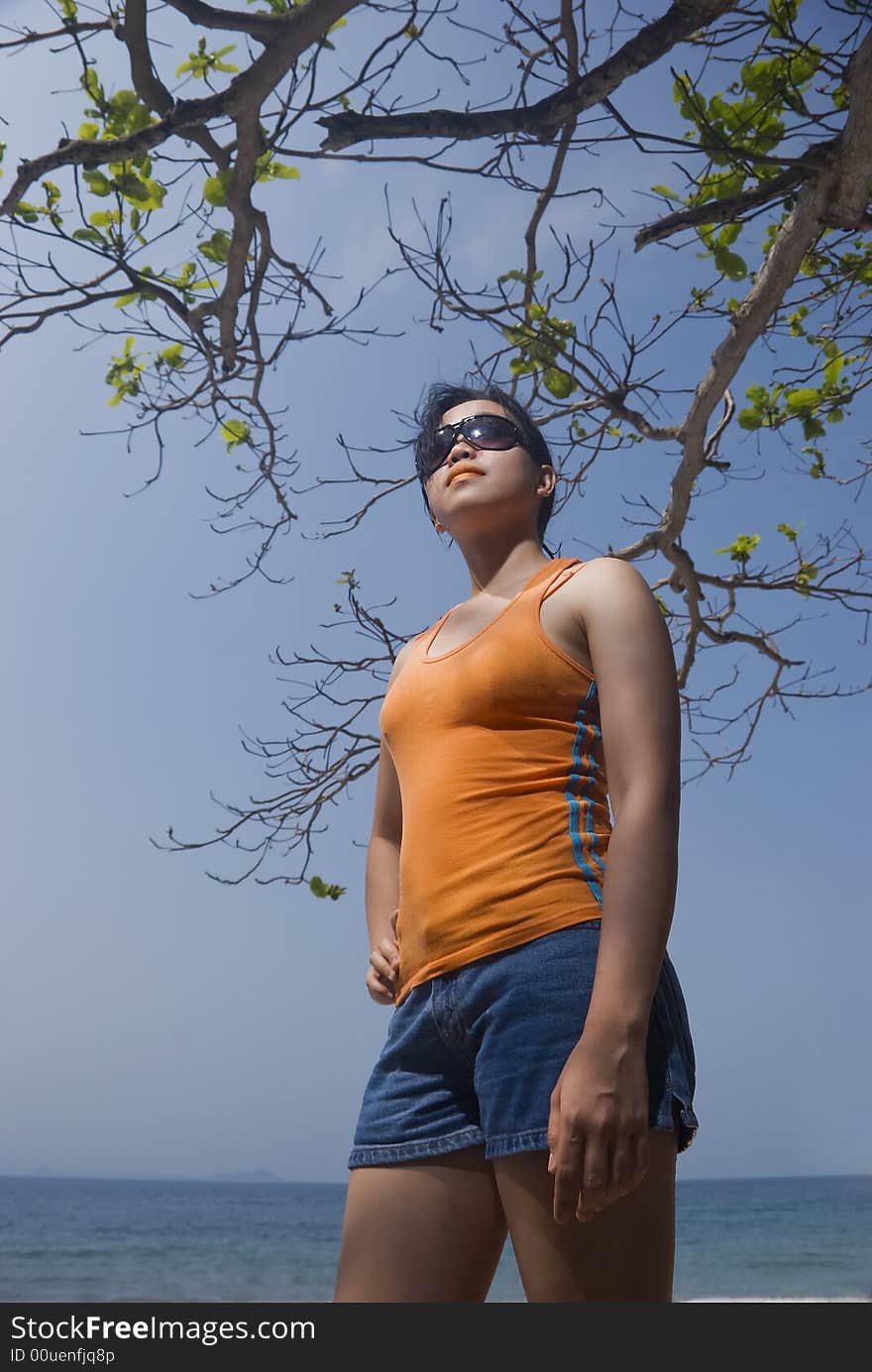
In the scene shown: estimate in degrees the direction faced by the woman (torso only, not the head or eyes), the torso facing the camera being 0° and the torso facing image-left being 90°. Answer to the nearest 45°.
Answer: approximately 45°
